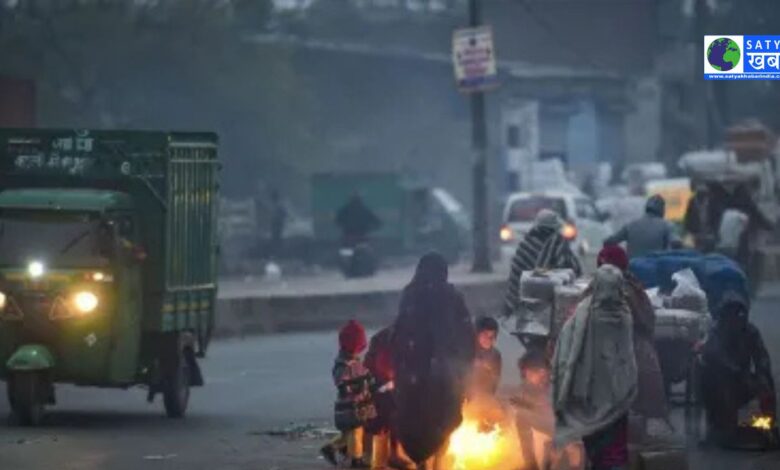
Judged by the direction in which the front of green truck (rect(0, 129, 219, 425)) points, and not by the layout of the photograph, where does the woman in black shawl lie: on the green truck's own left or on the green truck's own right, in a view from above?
on the green truck's own left

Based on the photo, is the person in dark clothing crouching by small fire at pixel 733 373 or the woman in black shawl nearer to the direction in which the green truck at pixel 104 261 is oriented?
the woman in black shawl

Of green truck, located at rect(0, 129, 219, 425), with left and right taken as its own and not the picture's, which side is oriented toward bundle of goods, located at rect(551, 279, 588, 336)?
left

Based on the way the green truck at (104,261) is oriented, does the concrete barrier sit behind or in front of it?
behind

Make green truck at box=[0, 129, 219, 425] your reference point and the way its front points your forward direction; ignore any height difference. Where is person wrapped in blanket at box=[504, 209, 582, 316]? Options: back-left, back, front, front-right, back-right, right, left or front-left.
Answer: back-left

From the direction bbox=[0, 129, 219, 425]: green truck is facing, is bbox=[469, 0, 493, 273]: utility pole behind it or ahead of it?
behind

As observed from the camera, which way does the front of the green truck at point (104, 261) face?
facing the viewer and to the left of the viewer

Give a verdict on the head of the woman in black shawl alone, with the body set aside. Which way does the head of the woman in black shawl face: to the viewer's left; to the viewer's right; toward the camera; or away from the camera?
away from the camera

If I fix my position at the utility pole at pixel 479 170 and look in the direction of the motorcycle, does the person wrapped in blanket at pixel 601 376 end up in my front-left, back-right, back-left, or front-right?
back-left

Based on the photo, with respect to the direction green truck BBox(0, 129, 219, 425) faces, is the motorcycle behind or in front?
behind

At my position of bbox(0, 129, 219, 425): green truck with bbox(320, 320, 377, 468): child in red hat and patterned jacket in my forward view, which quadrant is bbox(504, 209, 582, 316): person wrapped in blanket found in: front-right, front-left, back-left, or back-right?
front-left

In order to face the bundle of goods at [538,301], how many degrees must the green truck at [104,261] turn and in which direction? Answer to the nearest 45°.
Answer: approximately 90° to its left
